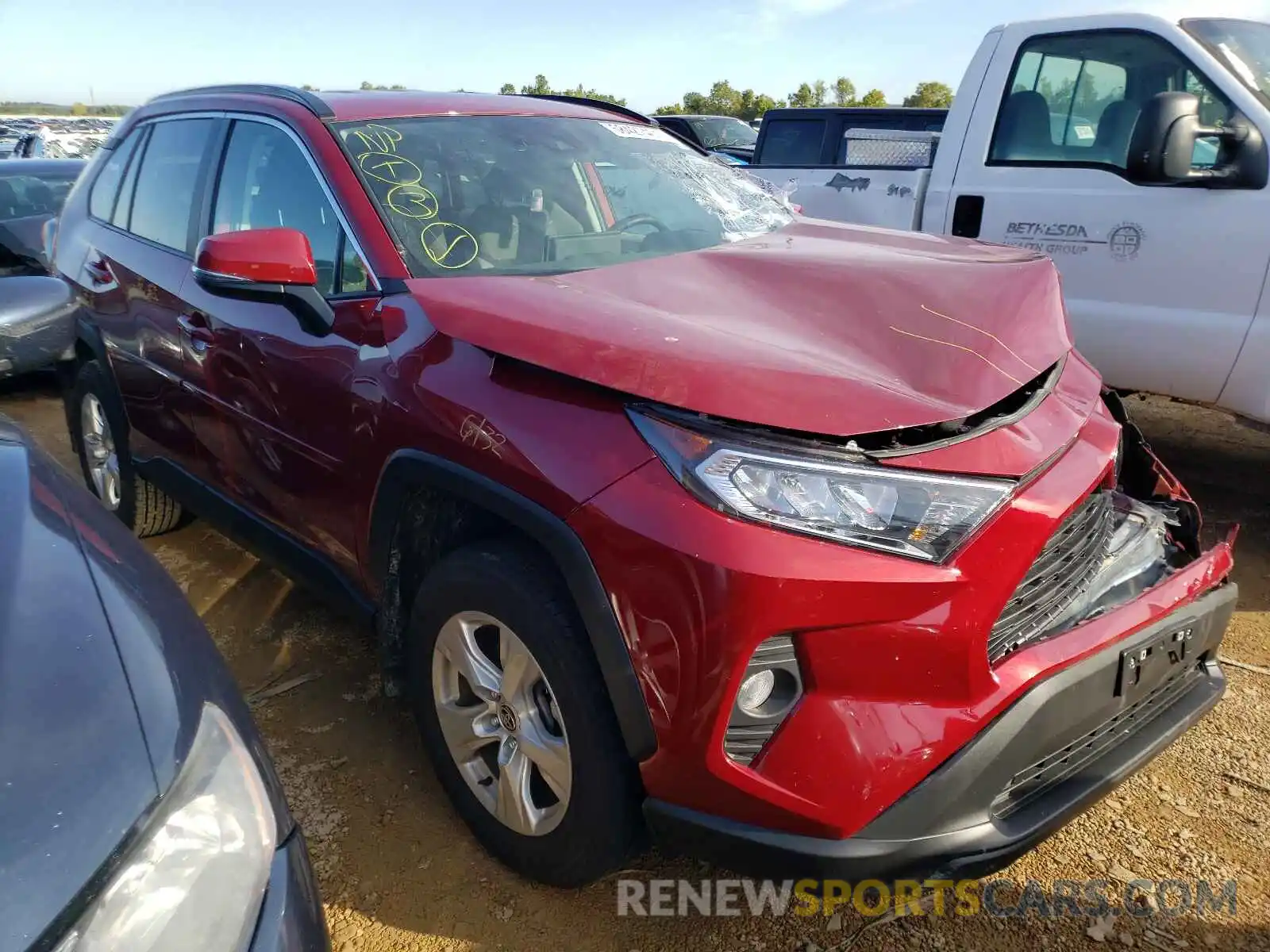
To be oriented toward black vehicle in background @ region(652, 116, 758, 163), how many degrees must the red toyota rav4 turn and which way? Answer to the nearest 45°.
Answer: approximately 135° to its left

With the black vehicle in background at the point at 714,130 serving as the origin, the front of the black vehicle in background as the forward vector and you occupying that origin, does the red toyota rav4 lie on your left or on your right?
on your right

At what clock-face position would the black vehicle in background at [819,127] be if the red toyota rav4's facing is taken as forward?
The black vehicle in background is roughly at 8 o'clock from the red toyota rav4.

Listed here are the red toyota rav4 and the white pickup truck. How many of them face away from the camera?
0

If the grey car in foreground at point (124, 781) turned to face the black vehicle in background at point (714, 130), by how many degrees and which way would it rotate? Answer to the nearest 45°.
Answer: approximately 90° to its left

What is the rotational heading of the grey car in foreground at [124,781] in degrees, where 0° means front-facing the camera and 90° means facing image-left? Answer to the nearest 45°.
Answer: approximately 315°

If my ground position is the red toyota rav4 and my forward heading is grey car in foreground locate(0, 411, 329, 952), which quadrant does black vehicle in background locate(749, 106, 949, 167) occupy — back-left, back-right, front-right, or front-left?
back-right

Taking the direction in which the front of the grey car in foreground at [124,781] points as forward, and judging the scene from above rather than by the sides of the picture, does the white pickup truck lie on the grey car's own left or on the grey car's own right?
on the grey car's own left

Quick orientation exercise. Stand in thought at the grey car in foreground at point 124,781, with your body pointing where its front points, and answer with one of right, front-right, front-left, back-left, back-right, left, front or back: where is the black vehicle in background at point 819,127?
left

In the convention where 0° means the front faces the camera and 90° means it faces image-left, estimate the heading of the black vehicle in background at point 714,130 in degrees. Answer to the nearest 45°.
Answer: approximately 315°

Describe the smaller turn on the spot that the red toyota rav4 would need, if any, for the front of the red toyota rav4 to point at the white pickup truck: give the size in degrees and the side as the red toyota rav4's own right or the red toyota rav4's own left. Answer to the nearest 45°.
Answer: approximately 90° to the red toyota rav4's own left

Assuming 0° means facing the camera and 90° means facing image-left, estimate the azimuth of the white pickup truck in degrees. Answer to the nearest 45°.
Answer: approximately 315°
